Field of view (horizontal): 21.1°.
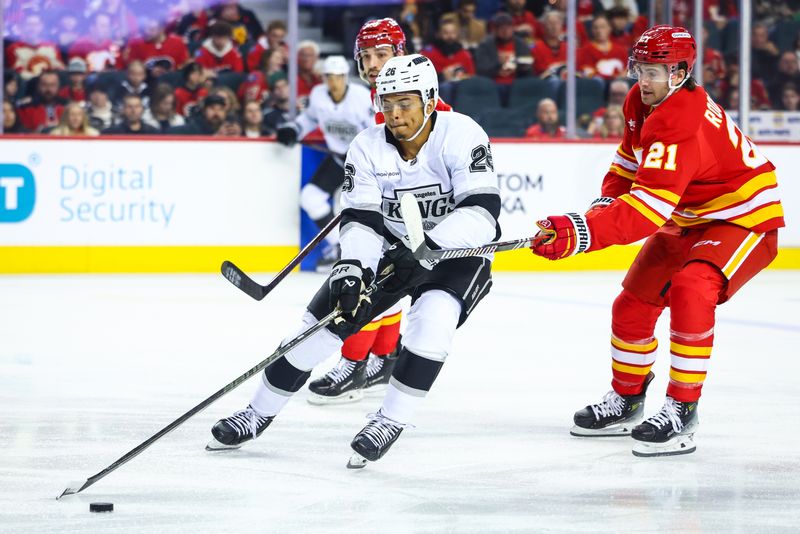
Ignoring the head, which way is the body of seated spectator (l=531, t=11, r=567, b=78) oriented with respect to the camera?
toward the camera

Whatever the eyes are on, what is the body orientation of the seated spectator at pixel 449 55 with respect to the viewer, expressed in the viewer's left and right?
facing the viewer

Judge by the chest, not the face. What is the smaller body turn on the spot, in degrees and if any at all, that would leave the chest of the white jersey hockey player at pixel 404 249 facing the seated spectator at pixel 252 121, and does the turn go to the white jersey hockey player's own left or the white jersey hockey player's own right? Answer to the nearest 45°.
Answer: approximately 135° to the white jersey hockey player's own right

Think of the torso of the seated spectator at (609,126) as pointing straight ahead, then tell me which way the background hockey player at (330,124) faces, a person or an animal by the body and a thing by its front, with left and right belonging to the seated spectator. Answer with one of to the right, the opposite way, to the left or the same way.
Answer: the same way

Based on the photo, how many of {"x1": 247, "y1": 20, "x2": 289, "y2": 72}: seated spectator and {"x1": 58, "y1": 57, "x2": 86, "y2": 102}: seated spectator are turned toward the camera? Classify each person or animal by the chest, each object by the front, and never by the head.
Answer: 2

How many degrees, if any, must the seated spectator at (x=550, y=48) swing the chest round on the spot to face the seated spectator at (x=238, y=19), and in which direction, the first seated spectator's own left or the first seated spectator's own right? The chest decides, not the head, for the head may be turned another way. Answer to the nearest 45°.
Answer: approximately 90° to the first seated spectator's own right

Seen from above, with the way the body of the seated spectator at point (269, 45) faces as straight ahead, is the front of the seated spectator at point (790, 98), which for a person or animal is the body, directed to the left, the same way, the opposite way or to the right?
the same way

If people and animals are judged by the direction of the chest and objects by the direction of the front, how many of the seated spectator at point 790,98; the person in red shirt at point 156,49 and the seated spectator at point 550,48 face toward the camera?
3

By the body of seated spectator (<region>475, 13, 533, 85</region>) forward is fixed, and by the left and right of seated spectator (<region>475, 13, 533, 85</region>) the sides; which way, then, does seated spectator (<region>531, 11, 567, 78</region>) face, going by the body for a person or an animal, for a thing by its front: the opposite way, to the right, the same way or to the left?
the same way

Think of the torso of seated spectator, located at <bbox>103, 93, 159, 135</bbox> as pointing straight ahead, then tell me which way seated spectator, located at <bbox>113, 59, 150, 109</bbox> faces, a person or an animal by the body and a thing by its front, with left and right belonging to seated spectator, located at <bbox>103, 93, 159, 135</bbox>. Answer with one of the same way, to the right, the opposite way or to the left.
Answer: the same way

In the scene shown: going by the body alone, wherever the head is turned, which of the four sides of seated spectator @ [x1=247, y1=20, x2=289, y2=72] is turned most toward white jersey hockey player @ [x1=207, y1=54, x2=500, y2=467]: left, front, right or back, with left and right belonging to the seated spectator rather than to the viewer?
front

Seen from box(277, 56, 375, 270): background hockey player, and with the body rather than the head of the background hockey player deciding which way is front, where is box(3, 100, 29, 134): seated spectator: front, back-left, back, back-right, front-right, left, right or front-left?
right

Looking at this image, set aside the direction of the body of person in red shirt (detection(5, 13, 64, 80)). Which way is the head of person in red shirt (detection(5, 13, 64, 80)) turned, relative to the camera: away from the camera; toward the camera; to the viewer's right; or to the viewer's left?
toward the camera

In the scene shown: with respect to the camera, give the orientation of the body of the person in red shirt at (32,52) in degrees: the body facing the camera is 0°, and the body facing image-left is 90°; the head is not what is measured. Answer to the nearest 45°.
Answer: approximately 0°

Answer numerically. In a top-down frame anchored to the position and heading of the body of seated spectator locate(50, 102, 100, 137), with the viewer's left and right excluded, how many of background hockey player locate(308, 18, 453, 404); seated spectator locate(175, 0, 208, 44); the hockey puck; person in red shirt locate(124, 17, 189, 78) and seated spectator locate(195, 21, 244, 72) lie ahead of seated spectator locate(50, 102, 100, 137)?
2

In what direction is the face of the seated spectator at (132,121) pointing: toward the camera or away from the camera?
toward the camera

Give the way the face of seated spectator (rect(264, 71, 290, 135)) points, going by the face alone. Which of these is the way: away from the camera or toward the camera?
toward the camera

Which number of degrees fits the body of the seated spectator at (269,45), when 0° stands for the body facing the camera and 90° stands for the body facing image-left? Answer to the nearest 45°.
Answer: approximately 0°

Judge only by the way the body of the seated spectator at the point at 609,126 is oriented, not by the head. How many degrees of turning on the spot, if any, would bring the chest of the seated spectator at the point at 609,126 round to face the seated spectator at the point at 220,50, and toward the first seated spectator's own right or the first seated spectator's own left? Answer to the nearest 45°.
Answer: approximately 90° to the first seated spectator's own right

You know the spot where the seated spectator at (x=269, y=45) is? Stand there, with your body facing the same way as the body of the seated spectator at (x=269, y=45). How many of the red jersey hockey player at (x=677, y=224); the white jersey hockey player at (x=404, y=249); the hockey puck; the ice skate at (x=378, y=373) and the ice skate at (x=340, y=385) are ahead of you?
5
